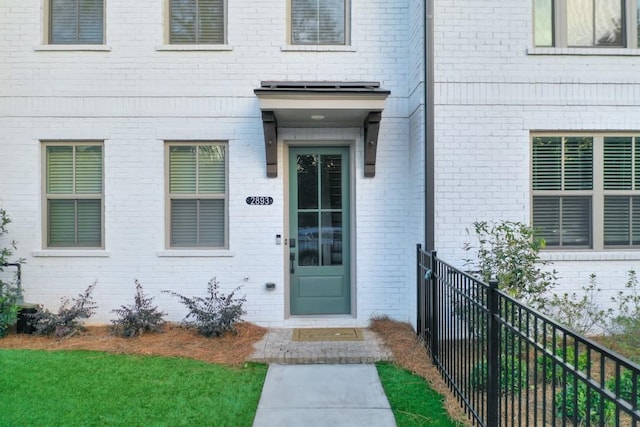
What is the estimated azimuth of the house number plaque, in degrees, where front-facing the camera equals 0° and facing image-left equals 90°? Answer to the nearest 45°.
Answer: approximately 0°

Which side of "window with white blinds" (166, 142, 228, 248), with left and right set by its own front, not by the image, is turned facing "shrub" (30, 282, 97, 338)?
right

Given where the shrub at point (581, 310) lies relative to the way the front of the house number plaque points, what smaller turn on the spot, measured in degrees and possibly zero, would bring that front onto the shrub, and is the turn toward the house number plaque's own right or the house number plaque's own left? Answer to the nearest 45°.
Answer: approximately 90° to the house number plaque's own left

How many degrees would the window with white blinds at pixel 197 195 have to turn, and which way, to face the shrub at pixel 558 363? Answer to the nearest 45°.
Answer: approximately 45° to its left

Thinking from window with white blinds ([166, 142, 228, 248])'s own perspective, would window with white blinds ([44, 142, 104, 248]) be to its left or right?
on its right

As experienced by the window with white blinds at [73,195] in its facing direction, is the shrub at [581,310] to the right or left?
on its left

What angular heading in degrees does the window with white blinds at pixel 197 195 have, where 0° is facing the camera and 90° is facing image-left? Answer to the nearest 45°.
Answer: approximately 0°

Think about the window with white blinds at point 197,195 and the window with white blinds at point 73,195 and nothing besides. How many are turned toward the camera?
2

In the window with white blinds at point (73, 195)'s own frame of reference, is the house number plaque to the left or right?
on its left

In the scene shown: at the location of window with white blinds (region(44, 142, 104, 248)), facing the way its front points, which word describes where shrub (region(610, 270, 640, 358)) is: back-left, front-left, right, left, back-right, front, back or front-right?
front-left
